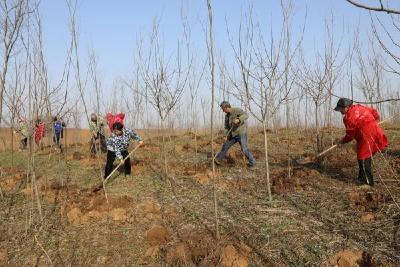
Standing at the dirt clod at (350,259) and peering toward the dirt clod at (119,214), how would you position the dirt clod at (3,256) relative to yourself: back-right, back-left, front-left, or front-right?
front-left

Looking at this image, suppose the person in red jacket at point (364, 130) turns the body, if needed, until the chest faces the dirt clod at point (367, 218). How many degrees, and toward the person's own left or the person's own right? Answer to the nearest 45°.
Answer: approximately 90° to the person's own left

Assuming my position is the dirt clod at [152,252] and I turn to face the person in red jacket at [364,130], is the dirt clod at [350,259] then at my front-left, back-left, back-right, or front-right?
front-right

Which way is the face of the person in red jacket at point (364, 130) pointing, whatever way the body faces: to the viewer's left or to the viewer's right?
to the viewer's left

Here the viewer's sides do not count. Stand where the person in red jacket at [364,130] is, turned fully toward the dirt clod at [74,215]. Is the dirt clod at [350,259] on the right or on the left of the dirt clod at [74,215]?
left

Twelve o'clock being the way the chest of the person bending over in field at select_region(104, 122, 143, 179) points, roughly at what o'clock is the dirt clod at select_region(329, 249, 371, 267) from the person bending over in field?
The dirt clod is roughly at 11 o'clock from the person bending over in field.

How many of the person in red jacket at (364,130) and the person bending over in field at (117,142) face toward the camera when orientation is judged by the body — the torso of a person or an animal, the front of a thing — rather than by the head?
1

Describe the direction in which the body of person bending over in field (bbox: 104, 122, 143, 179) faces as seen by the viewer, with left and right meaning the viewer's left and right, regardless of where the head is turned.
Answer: facing the viewer

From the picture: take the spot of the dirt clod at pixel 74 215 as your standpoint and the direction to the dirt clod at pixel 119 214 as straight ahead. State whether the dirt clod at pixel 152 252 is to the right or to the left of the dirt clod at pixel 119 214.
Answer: right

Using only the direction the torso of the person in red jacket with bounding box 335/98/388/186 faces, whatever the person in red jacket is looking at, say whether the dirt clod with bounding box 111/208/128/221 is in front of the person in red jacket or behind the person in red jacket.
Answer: in front

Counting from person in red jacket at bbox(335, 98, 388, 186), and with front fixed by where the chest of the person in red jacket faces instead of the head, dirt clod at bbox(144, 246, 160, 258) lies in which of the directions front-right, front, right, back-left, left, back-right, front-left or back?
front-left

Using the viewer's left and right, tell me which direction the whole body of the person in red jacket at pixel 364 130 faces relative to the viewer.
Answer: facing to the left of the viewer

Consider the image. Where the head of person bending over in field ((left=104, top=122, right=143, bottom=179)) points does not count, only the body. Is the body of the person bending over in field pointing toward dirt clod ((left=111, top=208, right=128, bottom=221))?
yes

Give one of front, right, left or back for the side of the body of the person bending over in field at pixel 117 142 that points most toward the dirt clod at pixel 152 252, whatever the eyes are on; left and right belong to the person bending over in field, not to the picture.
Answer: front

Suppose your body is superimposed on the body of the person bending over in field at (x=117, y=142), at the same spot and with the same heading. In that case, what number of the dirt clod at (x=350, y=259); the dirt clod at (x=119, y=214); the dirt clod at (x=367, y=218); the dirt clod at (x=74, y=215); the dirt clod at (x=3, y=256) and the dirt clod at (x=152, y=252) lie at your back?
0
